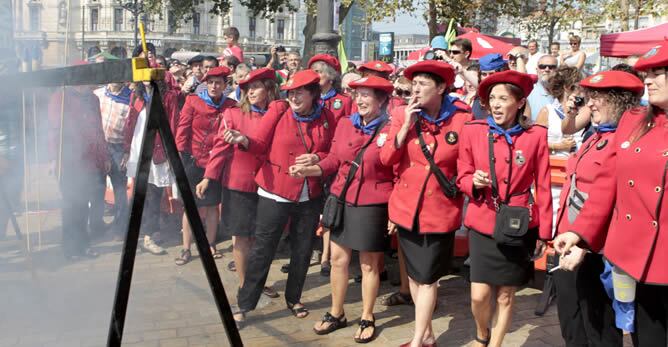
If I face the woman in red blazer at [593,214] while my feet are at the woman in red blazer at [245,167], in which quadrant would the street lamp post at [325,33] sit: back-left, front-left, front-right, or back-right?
back-left

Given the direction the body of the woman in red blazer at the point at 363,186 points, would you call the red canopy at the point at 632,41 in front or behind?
behind

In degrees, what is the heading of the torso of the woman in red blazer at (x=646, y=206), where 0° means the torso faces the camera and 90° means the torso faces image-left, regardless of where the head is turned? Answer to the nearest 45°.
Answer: approximately 45°

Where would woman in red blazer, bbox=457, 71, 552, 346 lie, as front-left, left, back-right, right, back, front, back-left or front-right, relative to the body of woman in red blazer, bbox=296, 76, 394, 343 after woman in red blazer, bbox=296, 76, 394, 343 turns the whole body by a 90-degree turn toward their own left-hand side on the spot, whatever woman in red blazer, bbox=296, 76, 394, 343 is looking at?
front

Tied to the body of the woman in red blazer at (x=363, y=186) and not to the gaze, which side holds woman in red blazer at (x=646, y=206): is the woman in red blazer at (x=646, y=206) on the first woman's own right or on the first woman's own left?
on the first woman's own left

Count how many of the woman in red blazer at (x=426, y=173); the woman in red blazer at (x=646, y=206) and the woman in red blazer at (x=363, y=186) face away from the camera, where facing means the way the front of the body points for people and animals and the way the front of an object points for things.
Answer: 0

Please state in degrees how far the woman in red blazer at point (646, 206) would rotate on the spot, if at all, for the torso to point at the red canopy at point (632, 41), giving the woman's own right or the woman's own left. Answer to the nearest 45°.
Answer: approximately 135° to the woman's own right

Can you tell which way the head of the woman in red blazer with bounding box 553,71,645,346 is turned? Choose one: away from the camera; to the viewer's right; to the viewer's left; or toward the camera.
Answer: to the viewer's left

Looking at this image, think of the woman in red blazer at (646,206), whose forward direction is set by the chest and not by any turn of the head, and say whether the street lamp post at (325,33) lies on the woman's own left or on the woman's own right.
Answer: on the woman's own right

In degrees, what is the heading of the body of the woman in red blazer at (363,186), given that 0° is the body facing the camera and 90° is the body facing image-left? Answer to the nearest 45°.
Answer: approximately 45°

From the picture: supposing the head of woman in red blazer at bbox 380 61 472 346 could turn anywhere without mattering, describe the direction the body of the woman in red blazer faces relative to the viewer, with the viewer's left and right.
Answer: facing the viewer and to the left of the viewer
